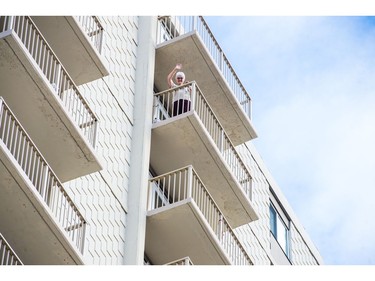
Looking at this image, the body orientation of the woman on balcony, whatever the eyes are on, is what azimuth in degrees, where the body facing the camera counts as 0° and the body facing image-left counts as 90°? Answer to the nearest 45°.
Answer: approximately 0°
